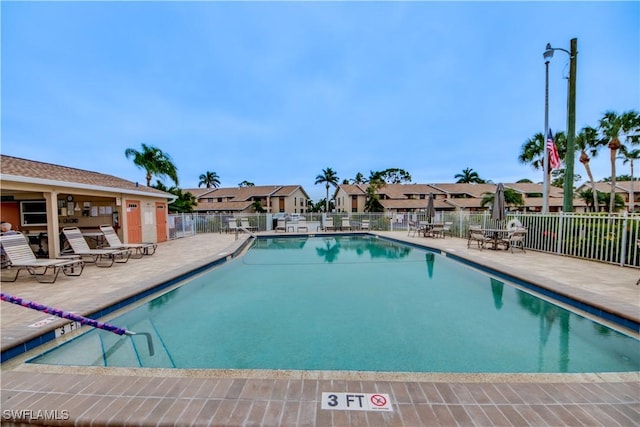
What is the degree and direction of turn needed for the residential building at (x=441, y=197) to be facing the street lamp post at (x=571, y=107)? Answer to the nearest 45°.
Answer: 0° — it already faces it

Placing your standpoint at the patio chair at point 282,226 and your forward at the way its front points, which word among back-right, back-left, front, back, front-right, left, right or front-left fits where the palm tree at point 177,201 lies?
back-right

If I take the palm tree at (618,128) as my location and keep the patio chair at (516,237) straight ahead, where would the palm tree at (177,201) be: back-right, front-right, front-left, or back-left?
front-right

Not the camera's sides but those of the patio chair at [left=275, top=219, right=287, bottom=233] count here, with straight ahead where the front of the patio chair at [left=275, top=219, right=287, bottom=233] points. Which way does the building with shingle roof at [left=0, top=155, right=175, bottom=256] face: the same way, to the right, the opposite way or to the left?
to the left

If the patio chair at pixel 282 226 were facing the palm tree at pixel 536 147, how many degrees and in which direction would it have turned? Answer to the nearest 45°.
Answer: approximately 90° to its left

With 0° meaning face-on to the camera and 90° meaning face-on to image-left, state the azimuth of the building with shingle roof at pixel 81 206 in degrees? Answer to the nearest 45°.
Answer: approximately 315°

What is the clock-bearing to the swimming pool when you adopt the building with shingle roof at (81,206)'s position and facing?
The swimming pool is roughly at 1 o'clock from the building with shingle roof.

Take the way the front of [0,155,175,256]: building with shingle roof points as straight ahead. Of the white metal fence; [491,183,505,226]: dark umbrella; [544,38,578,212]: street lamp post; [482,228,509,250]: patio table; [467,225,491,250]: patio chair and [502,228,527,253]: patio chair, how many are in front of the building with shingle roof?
6

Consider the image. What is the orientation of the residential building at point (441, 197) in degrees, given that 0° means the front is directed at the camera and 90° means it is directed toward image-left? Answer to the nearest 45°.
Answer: approximately 0°

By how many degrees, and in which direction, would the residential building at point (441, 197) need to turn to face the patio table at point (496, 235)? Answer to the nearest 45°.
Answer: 0° — it already faces it

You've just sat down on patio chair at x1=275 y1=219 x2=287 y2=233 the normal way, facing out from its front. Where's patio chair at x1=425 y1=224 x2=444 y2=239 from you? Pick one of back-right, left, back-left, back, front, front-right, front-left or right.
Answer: front-left

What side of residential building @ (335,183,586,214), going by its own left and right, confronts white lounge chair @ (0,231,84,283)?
front

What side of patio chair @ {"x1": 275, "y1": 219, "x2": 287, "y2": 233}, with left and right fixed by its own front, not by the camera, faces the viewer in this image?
front

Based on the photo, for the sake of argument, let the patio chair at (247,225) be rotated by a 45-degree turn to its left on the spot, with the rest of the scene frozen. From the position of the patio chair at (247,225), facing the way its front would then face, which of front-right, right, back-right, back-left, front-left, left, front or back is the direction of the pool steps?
right

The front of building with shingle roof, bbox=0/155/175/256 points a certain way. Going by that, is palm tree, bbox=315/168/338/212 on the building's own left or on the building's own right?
on the building's own left

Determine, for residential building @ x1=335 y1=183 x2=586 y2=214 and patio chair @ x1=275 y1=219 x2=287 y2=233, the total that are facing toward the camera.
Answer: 2

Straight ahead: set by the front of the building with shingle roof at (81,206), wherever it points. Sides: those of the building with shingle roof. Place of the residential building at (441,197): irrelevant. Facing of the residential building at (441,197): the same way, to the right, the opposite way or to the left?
to the right

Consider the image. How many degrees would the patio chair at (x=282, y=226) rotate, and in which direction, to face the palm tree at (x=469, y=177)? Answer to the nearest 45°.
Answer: approximately 135° to its left

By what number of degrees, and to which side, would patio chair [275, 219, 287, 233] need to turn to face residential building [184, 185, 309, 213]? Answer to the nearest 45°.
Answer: approximately 180°
